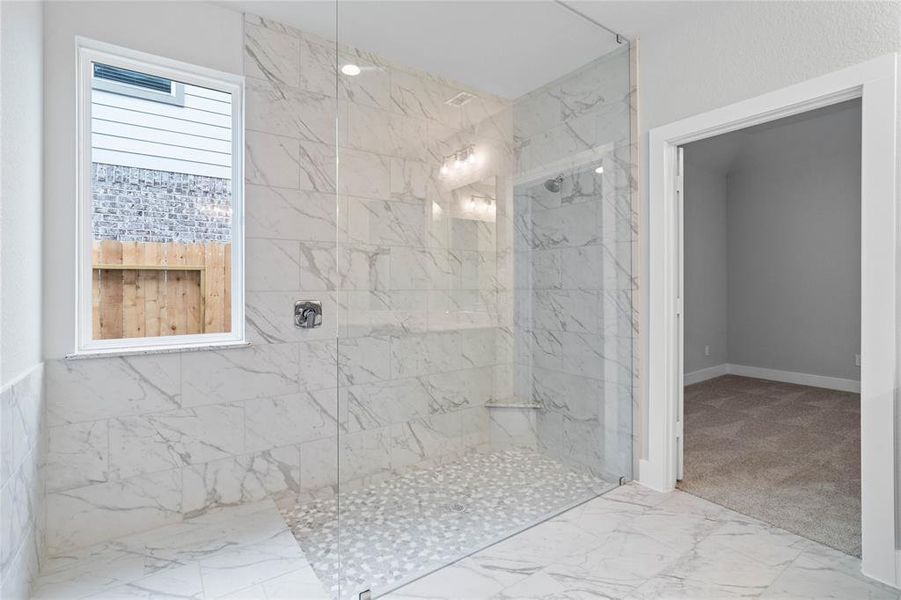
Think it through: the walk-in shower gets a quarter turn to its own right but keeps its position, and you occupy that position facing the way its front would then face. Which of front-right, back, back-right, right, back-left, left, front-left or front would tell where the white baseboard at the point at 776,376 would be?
back

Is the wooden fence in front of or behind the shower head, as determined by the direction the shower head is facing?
in front

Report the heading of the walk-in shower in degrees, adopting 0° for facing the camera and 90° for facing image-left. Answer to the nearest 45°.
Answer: approximately 315°

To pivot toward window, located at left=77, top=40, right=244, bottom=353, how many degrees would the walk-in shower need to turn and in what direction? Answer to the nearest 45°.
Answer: approximately 135° to its right

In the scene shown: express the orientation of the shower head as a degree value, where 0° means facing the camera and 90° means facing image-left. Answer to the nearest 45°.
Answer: approximately 45°

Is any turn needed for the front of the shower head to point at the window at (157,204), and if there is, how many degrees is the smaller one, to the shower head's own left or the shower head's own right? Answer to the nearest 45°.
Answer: approximately 45° to the shower head's own right

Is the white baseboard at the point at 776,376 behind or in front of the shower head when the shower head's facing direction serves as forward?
behind

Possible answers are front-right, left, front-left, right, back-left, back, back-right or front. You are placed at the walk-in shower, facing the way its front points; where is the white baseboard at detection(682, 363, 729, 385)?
left
